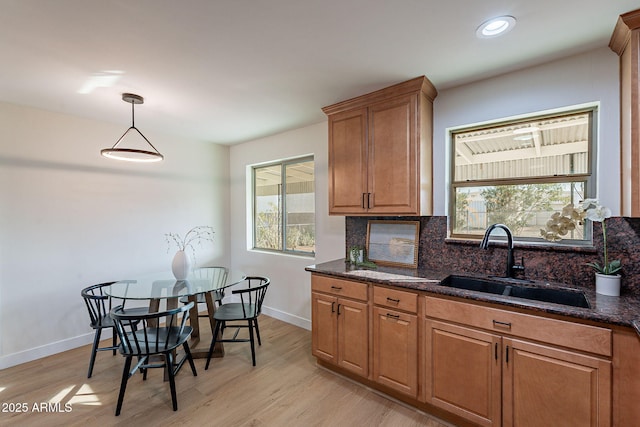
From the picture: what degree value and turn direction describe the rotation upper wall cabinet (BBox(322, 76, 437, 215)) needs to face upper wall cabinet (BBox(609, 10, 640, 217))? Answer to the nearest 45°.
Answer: approximately 90° to its left

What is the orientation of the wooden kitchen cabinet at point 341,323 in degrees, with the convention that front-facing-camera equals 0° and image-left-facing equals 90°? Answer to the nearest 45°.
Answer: approximately 45°

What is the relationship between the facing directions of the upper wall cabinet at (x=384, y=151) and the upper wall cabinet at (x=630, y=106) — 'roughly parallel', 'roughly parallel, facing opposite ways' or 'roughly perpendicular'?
roughly parallel

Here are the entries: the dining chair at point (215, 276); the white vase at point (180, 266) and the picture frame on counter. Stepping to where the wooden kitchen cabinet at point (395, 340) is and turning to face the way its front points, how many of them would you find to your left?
0

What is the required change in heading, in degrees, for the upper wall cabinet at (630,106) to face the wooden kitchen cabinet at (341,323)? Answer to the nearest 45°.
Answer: approximately 90° to its right

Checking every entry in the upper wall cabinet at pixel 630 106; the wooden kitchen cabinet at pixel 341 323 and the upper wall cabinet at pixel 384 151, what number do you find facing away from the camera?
0

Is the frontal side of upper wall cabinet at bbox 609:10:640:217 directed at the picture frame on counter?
no

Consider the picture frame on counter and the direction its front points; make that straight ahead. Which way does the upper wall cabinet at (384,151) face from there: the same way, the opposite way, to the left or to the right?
the same way

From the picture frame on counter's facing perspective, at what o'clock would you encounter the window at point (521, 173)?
The window is roughly at 8 o'clock from the picture frame on counter.

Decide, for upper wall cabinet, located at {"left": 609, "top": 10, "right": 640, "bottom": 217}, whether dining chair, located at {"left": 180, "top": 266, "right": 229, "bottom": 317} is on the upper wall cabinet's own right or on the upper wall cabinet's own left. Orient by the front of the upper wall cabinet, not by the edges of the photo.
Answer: on the upper wall cabinet's own right

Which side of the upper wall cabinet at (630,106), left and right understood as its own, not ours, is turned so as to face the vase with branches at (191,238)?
right

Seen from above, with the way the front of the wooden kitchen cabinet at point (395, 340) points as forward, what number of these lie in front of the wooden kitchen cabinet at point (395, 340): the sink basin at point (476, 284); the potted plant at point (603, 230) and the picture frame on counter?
0

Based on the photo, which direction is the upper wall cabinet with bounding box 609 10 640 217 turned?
toward the camera

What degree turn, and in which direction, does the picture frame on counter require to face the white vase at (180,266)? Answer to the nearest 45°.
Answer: approximately 45° to its right

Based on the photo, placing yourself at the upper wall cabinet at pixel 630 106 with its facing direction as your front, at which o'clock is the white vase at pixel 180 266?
The white vase is roughly at 2 o'clock from the upper wall cabinet.

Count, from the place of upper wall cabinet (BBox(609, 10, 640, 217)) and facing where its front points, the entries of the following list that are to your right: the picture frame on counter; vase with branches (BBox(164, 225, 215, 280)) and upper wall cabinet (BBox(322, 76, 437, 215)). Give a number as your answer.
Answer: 3

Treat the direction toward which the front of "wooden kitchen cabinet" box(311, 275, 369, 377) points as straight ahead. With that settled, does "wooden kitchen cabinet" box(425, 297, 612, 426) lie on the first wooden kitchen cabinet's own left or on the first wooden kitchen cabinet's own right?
on the first wooden kitchen cabinet's own left

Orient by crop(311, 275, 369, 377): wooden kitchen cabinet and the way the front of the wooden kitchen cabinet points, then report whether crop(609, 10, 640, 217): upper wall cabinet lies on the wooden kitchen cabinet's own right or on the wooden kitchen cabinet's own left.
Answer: on the wooden kitchen cabinet's own left

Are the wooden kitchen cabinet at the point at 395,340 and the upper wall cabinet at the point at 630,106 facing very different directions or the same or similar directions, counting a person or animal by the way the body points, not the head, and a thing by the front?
same or similar directions

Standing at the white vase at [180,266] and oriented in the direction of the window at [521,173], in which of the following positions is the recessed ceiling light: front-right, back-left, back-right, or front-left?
front-right
